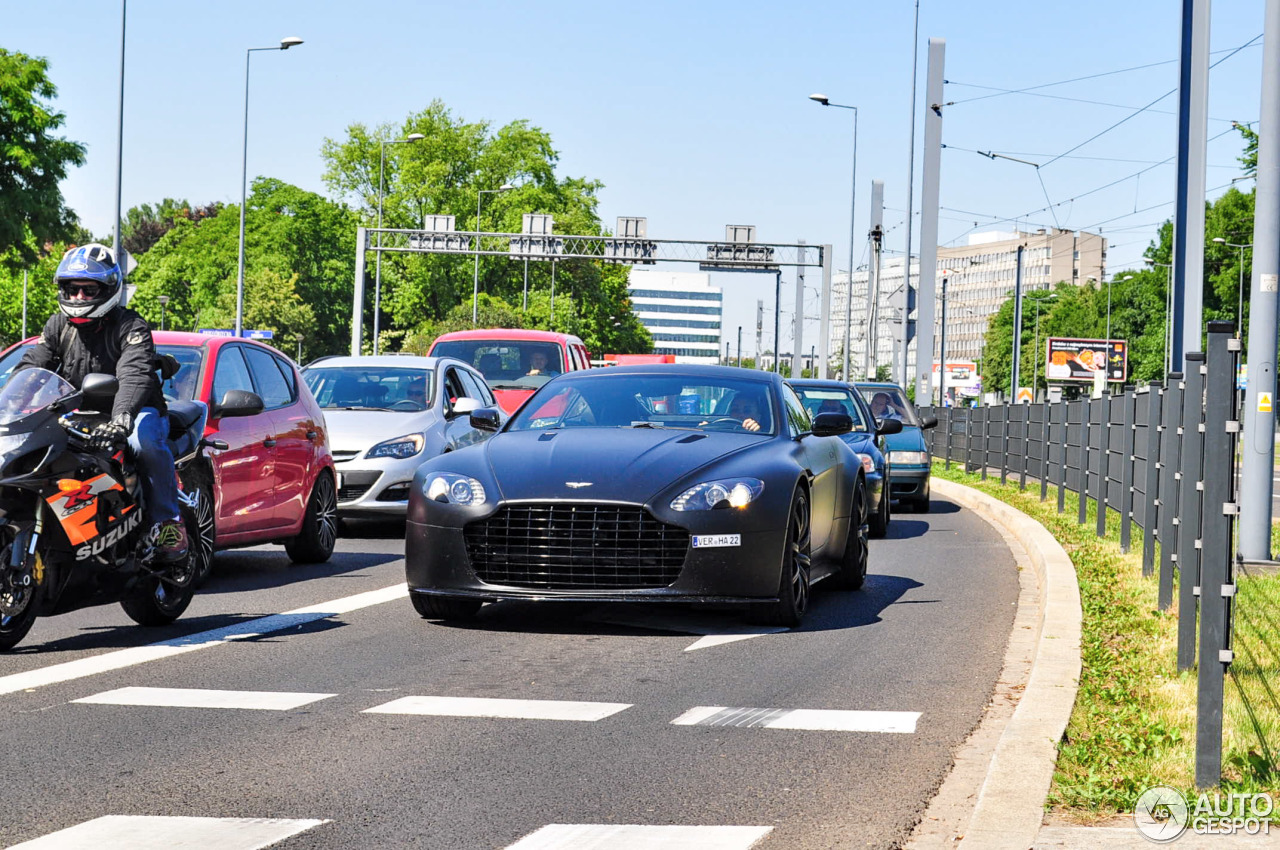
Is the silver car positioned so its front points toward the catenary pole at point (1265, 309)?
no

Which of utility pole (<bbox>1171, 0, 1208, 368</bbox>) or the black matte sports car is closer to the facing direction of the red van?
the black matte sports car

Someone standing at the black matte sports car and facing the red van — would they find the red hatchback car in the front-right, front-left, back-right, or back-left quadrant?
front-left

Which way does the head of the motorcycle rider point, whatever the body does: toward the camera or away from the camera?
toward the camera

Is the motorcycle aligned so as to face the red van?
no

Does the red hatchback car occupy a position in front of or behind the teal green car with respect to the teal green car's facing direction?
in front

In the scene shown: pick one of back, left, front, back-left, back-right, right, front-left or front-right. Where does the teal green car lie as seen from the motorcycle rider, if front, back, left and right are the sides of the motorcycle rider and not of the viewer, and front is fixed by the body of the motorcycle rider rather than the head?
back

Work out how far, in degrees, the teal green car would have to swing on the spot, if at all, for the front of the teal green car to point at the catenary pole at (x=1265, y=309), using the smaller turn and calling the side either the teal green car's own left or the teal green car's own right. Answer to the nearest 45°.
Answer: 0° — it already faces it

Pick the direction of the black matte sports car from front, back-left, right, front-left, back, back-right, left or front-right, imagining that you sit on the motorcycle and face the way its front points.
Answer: back-left

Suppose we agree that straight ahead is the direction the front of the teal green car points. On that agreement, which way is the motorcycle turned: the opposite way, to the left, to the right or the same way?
the same way

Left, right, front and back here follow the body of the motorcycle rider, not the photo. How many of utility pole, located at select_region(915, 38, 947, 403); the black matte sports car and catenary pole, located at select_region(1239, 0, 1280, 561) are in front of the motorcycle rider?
0

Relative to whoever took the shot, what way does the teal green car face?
facing the viewer

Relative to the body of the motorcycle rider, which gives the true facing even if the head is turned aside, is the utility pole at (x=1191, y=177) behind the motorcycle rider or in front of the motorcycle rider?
behind

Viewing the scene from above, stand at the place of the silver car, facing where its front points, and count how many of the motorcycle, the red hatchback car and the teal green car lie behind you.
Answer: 1

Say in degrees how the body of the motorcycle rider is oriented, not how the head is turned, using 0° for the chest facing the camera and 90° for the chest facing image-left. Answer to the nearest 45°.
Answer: approximately 45°

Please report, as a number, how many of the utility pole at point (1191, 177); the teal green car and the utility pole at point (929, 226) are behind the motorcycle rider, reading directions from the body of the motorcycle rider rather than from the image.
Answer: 3

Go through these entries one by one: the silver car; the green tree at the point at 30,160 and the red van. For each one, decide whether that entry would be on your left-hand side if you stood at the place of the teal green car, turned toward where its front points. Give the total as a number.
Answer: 0

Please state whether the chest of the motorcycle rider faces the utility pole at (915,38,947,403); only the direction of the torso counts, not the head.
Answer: no

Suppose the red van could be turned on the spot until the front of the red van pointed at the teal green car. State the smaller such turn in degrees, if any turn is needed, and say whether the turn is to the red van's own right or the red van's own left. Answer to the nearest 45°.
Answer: approximately 45° to the red van's own left

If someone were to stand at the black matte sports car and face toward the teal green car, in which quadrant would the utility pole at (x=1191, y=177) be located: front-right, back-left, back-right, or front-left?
front-right

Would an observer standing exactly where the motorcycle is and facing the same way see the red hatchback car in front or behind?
behind

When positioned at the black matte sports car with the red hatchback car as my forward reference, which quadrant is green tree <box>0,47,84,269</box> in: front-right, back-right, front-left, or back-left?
front-right

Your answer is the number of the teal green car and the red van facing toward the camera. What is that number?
2
